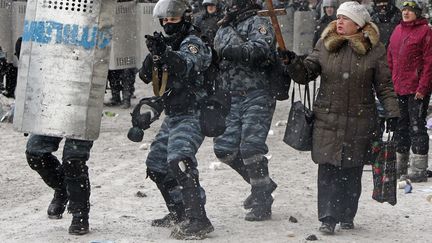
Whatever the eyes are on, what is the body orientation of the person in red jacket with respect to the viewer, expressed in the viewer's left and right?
facing the viewer and to the left of the viewer

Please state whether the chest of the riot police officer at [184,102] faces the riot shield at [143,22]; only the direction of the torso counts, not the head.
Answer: no

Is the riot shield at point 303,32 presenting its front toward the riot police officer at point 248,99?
yes

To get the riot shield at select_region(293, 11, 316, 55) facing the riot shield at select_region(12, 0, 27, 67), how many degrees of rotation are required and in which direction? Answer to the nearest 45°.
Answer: approximately 45° to its right

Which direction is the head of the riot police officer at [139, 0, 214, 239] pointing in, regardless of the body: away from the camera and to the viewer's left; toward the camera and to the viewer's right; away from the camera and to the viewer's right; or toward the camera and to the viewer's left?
toward the camera and to the viewer's left

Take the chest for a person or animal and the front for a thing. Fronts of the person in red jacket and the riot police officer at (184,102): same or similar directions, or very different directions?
same or similar directions

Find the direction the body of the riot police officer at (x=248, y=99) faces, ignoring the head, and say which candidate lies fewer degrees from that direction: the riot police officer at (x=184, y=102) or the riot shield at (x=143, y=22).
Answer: the riot police officer

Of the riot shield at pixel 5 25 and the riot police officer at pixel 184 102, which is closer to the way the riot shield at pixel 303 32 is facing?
the riot police officer

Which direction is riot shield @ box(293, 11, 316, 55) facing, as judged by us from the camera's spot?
facing the viewer

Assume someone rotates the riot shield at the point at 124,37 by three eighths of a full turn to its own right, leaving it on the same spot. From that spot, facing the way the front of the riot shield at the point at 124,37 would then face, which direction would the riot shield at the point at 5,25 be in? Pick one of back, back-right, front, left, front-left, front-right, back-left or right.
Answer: front-left

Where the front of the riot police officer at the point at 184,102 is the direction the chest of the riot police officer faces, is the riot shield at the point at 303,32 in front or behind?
behind

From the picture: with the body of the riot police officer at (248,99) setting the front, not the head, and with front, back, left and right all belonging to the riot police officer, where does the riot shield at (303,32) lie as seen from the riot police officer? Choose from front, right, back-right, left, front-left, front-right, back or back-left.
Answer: back-right

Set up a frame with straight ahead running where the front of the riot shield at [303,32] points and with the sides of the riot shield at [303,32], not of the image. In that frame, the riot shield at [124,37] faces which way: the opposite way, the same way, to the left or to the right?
the same way

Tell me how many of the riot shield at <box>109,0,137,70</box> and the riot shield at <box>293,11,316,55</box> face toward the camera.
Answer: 2

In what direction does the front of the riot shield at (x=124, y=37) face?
toward the camera

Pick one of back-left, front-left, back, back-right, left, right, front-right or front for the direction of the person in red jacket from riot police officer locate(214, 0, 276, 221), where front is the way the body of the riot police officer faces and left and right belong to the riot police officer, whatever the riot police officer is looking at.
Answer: back
